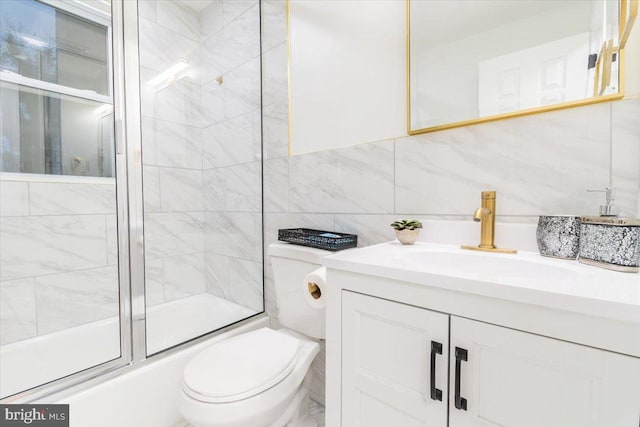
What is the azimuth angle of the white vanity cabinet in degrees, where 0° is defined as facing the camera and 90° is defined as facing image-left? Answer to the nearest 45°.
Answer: approximately 45°
